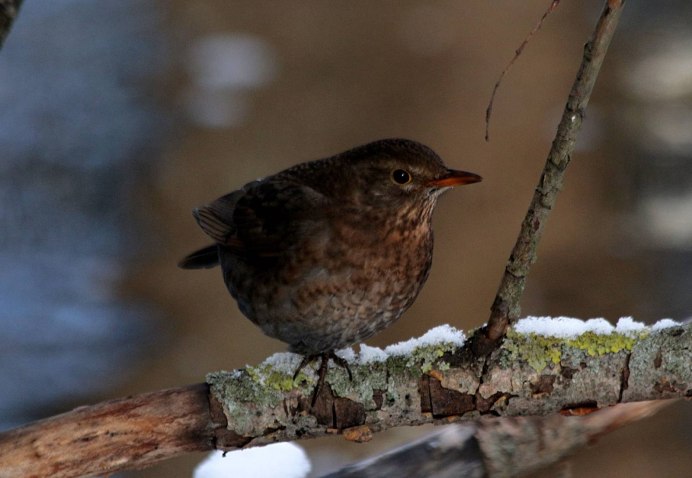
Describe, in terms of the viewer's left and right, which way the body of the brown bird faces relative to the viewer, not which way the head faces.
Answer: facing the viewer and to the right of the viewer

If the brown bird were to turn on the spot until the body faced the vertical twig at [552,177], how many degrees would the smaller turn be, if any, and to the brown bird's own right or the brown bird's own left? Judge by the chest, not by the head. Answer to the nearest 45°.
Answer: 0° — it already faces it
